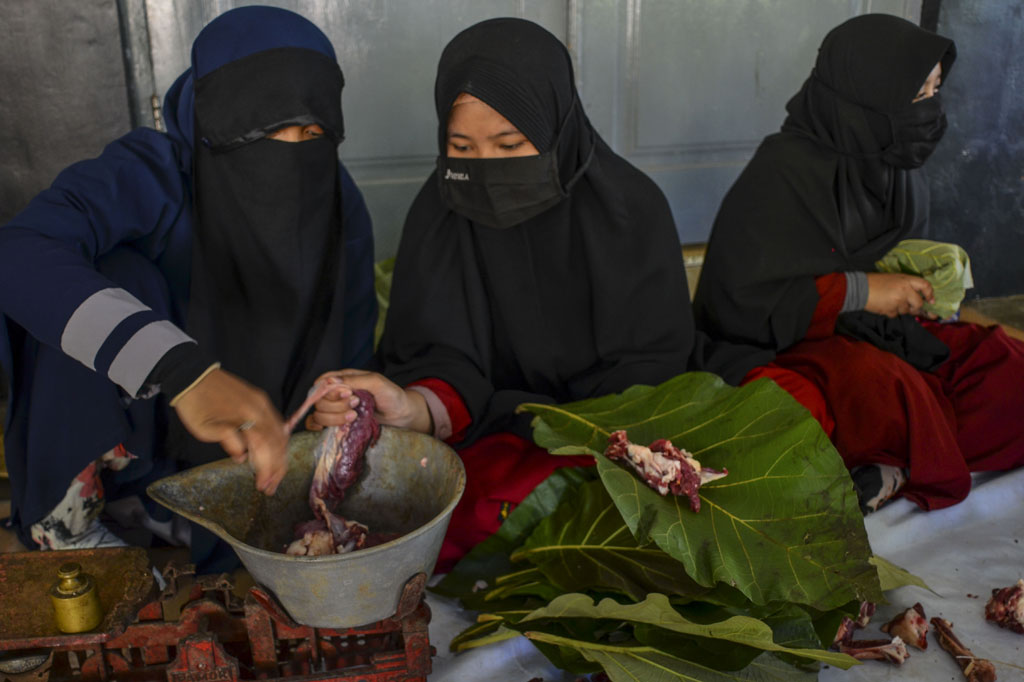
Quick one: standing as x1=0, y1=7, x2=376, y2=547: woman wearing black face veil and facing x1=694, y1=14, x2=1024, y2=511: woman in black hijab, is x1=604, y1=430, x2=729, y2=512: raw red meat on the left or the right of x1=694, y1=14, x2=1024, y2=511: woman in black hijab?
right

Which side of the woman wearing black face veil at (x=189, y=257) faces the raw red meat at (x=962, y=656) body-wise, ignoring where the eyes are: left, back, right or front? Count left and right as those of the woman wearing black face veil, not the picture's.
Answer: front

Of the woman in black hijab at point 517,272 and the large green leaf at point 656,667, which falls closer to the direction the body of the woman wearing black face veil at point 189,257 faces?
the large green leaf

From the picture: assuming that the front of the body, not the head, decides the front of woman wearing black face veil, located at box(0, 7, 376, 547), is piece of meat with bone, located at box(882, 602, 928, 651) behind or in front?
in front

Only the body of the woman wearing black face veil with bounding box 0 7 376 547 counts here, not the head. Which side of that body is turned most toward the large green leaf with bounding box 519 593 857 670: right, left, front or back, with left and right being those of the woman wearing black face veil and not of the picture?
front

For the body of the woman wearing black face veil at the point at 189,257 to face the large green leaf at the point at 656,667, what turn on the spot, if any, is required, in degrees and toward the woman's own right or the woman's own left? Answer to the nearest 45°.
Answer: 0° — they already face it

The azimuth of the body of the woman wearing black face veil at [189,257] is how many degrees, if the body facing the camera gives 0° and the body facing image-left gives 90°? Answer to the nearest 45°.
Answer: approximately 315°

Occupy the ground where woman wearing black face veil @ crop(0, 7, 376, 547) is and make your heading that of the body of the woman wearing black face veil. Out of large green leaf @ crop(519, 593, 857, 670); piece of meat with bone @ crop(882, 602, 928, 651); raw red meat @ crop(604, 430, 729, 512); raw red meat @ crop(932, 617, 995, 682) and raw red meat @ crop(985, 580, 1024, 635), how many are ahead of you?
5

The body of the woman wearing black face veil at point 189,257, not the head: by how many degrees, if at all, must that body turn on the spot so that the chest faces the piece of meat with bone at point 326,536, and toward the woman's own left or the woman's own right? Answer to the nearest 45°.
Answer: approximately 45° to the woman's own right

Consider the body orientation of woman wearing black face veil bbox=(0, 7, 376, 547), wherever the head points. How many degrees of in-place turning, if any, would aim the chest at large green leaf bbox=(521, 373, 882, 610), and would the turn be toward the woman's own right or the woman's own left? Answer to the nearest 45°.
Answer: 0° — they already face it

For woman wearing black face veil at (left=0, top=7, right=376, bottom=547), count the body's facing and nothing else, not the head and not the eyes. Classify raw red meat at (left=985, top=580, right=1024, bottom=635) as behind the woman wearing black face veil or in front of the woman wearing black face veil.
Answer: in front
